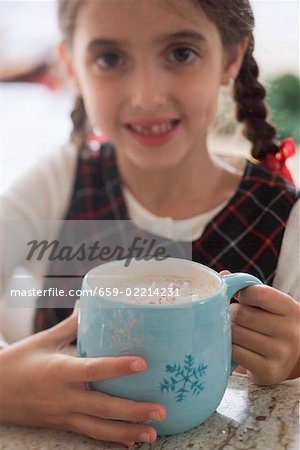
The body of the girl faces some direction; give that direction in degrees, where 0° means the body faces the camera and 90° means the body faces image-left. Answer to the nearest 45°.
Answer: approximately 0°
